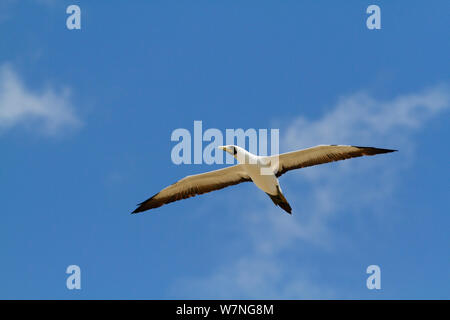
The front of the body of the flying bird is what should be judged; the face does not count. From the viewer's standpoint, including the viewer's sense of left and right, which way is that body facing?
facing the viewer and to the left of the viewer
